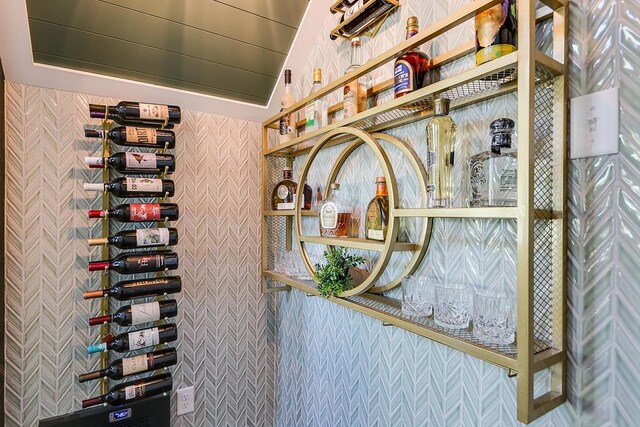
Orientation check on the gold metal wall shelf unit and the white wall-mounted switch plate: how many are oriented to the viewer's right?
0

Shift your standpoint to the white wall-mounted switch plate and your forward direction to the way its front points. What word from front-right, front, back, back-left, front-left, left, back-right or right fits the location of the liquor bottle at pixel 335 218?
front-right

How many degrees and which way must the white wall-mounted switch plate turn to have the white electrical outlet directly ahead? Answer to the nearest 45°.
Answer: approximately 45° to its right

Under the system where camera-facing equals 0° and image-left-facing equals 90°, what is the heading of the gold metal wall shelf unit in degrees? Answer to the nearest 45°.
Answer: approximately 45°

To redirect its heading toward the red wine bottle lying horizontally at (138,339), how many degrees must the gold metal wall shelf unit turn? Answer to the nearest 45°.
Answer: approximately 45° to its right

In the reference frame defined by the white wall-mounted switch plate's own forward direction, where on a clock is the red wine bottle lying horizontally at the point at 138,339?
The red wine bottle lying horizontally is roughly at 1 o'clock from the white wall-mounted switch plate.

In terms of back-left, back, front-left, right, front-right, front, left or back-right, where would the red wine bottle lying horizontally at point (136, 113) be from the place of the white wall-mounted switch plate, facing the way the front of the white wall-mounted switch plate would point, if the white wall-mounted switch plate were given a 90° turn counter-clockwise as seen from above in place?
back-right

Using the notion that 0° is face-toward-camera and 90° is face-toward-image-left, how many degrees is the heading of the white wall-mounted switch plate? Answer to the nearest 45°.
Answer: approximately 45°

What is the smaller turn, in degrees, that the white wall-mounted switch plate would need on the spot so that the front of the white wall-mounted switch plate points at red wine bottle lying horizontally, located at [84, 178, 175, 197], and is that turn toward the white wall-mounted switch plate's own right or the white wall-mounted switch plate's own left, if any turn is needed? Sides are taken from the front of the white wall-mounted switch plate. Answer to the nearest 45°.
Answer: approximately 45° to the white wall-mounted switch plate's own right

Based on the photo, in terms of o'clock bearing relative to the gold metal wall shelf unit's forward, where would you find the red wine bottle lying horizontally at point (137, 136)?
The red wine bottle lying horizontally is roughly at 2 o'clock from the gold metal wall shelf unit.
